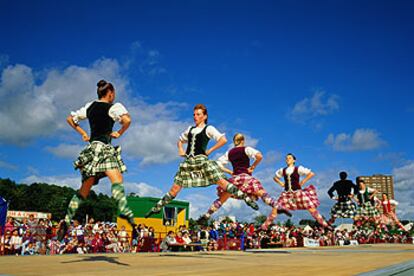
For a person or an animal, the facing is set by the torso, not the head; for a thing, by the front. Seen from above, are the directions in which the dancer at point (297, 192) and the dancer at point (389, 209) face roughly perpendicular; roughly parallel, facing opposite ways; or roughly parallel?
roughly parallel

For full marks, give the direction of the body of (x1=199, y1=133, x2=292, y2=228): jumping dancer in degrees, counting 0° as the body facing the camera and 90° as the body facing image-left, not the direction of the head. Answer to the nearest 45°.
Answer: approximately 180°

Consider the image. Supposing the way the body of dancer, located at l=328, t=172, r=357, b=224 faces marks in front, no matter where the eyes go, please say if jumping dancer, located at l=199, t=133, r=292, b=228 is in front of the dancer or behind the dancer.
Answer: behind

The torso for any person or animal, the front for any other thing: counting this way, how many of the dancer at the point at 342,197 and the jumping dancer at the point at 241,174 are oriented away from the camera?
2

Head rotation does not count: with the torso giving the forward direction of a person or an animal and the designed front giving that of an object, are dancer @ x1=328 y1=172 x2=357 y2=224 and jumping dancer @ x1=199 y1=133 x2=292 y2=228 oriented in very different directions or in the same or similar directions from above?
same or similar directions

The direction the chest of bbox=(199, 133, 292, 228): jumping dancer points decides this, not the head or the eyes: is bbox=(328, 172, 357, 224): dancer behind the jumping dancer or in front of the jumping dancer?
in front

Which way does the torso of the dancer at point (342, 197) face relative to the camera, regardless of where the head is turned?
away from the camera

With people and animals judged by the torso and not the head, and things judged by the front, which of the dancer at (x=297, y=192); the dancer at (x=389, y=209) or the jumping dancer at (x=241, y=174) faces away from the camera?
the jumping dancer

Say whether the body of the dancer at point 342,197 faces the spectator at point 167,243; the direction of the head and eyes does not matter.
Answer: no

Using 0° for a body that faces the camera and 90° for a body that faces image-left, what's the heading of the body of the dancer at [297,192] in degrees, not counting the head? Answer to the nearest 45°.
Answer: approximately 45°

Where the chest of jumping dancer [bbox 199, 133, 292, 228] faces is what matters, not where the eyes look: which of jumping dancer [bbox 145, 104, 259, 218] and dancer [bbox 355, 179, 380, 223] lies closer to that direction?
the dancer
